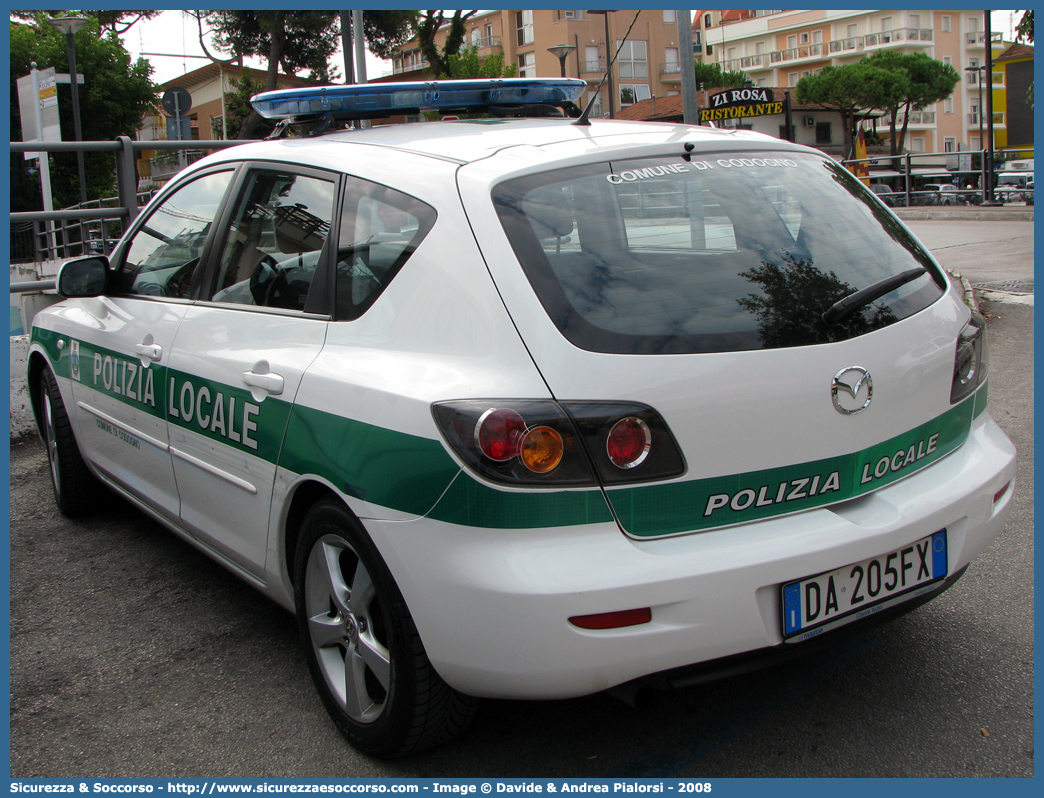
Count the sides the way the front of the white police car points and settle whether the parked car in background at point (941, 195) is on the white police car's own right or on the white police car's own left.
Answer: on the white police car's own right

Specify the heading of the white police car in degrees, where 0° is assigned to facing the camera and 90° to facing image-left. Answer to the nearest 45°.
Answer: approximately 135°

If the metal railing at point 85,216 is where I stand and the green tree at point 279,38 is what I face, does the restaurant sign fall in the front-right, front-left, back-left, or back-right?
front-right

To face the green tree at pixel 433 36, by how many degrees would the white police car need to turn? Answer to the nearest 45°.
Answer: approximately 45° to its right

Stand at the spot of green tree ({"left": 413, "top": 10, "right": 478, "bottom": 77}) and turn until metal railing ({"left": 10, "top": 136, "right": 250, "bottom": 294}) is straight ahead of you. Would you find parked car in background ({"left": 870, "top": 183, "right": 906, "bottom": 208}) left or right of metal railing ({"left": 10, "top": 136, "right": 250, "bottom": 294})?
left

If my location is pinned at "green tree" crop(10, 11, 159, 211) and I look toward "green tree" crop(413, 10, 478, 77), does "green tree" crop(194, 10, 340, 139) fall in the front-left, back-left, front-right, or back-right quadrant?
front-right

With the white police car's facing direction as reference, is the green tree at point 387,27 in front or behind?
in front

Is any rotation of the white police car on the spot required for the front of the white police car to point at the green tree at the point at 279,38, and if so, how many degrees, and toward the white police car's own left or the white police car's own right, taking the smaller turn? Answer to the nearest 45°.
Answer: approximately 45° to the white police car's own right
